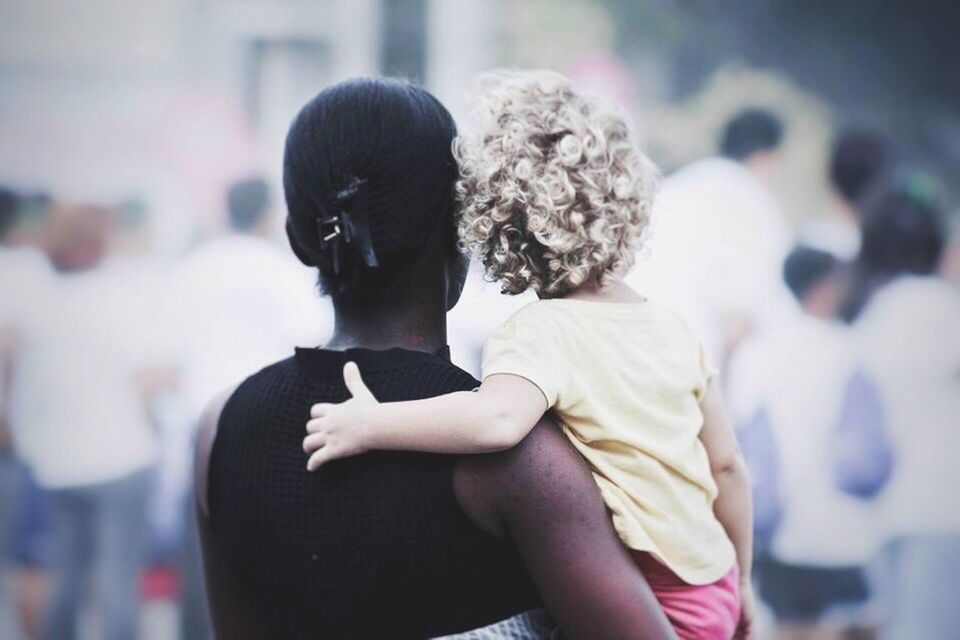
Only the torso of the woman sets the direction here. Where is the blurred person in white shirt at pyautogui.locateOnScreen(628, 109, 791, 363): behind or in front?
in front

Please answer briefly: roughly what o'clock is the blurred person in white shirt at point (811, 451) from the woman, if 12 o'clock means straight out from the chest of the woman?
The blurred person in white shirt is roughly at 1 o'clock from the woman.

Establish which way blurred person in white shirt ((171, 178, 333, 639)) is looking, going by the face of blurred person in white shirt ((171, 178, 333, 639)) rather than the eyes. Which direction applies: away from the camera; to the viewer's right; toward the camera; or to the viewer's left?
away from the camera

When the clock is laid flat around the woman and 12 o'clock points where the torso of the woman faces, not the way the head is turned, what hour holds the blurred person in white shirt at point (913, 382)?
The blurred person in white shirt is roughly at 1 o'clock from the woman.

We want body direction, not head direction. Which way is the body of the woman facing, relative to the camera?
away from the camera

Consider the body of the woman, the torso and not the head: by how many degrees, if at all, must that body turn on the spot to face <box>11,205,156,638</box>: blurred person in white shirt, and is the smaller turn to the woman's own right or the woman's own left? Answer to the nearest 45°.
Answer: approximately 45° to the woman's own left

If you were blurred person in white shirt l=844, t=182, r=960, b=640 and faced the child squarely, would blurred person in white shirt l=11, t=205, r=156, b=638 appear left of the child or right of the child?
right

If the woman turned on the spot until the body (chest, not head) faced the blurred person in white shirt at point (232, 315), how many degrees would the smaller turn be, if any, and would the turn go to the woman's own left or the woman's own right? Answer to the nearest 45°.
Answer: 0° — they already face them

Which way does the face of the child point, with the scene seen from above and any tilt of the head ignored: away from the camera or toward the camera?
away from the camera
